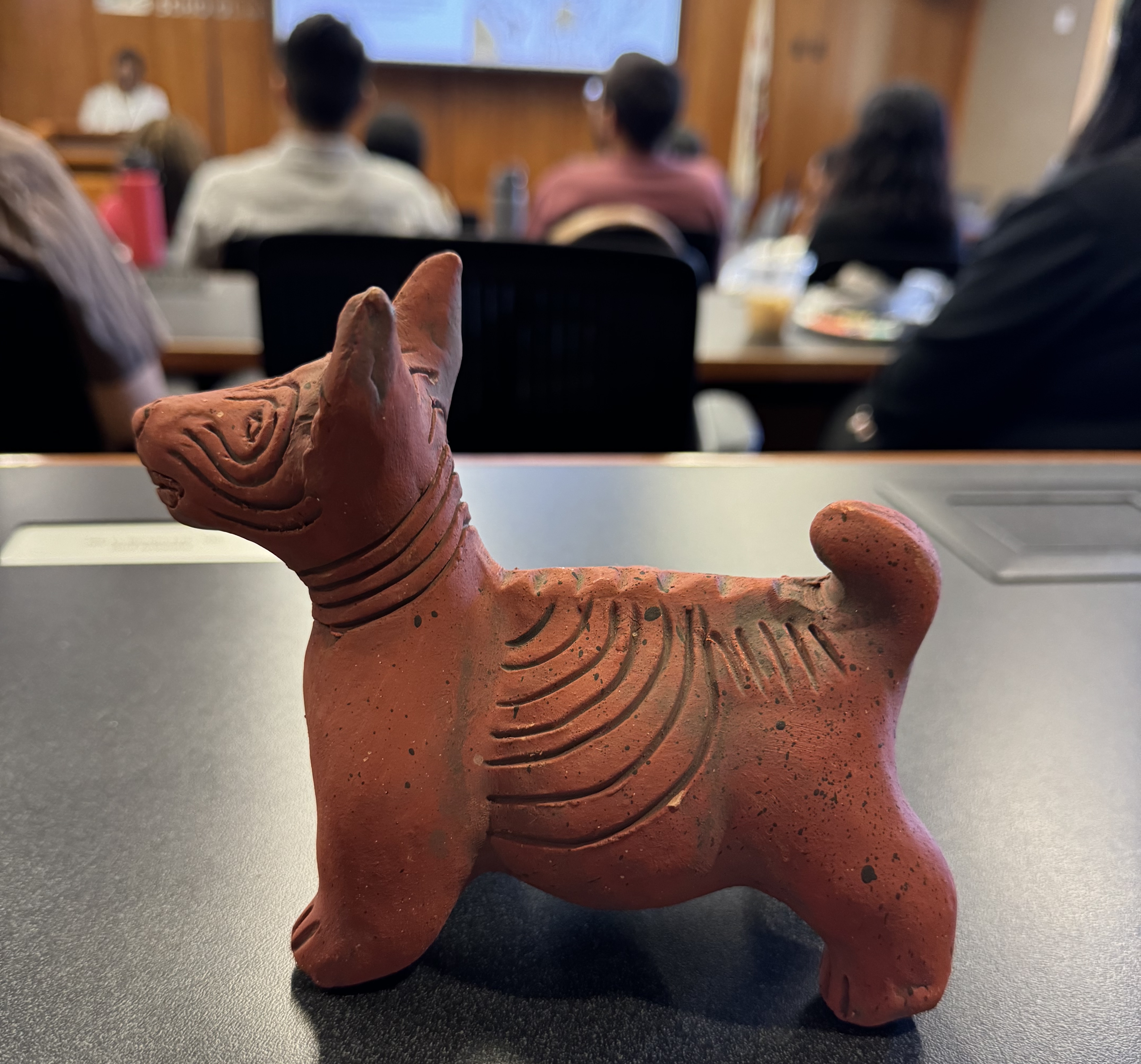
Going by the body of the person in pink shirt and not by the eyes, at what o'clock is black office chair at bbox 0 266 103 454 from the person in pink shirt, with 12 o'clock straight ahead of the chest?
The black office chair is roughly at 7 o'clock from the person in pink shirt.

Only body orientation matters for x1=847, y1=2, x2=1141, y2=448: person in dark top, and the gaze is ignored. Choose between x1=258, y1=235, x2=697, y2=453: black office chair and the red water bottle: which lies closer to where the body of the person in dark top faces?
the red water bottle

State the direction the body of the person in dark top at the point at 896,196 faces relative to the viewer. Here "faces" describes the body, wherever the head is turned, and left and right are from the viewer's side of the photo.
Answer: facing away from the viewer

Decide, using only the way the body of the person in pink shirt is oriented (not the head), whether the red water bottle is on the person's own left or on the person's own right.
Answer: on the person's own left

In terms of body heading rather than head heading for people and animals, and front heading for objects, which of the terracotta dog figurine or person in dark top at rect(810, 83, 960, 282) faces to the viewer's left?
the terracotta dog figurine

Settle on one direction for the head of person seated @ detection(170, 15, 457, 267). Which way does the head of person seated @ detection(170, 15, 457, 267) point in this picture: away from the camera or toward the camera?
away from the camera

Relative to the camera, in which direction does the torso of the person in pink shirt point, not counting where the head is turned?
away from the camera

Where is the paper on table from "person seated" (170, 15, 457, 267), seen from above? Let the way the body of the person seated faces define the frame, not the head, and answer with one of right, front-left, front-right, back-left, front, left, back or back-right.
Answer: back

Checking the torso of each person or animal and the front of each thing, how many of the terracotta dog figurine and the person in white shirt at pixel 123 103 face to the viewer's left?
1

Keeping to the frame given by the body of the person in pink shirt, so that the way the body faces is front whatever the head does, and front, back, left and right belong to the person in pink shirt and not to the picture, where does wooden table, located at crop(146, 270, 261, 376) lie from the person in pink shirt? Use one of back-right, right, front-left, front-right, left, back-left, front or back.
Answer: back-left

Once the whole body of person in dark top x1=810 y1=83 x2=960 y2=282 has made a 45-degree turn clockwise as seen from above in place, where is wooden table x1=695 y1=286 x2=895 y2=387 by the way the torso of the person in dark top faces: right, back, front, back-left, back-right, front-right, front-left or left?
back-right

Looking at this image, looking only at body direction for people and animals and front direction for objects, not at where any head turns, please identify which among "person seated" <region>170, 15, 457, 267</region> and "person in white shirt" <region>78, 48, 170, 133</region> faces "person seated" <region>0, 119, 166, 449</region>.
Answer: the person in white shirt

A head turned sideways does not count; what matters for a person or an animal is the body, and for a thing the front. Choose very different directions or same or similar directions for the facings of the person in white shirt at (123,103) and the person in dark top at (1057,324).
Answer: very different directions

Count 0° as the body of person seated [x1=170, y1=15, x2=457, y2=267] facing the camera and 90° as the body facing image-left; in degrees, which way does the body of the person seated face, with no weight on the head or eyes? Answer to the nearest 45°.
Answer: approximately 180°

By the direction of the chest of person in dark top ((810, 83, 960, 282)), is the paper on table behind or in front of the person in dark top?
behind
